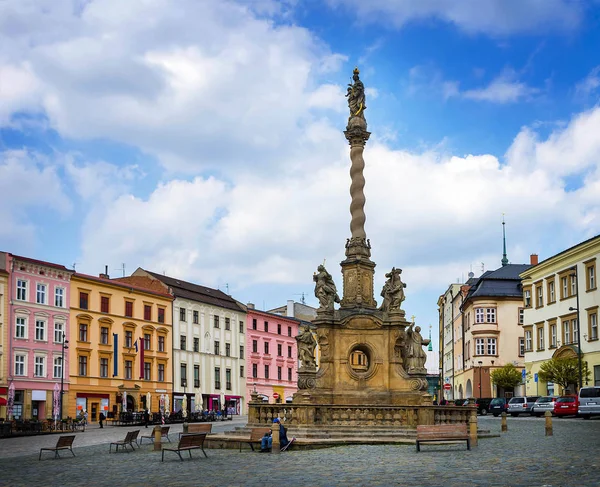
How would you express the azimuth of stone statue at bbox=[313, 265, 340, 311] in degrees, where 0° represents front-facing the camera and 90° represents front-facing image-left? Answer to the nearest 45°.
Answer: approximately 45°

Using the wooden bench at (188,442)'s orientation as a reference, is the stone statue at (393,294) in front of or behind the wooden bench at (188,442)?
behind

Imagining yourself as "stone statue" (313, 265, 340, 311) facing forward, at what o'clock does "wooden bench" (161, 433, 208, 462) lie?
The wooden bench is roughly at 11 o'clock from the stone statue.

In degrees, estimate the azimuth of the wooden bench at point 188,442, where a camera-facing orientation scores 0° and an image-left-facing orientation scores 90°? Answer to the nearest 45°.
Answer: approximately 45°

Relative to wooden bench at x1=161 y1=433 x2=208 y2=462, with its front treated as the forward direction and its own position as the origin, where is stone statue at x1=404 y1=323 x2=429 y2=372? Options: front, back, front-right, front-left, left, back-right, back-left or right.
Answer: back

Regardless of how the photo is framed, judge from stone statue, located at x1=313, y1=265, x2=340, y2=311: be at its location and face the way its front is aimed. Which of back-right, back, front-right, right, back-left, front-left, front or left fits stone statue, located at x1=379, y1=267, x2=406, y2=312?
back-left
